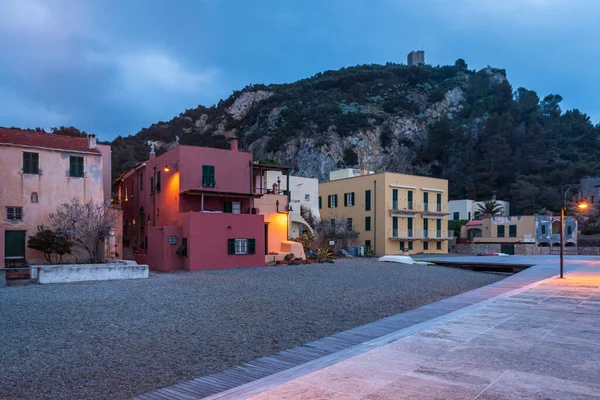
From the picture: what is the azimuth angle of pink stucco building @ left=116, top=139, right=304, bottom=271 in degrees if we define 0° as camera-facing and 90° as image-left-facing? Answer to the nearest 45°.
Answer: approximately 0°

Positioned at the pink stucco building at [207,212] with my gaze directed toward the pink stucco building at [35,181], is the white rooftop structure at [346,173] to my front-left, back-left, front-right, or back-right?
back-right

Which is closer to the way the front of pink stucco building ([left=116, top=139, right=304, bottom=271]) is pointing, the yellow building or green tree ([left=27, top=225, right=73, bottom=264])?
the green tree

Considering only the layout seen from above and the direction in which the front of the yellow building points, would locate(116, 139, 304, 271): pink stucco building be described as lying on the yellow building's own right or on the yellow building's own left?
on the yellow building's own right

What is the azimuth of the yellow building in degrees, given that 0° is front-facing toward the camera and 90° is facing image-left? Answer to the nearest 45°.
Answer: approximately 315°

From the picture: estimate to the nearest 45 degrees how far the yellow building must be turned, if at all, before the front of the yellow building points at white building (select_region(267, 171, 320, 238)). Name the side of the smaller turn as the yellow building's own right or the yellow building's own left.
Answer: approximately 90° to the yellow building's own right

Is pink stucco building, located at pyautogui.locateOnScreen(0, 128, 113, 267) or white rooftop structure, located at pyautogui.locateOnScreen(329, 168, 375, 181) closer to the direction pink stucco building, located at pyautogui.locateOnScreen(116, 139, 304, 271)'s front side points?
the pink stucco building

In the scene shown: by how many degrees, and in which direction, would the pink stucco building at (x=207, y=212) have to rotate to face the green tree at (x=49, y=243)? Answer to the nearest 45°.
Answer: approximately 45° to its right

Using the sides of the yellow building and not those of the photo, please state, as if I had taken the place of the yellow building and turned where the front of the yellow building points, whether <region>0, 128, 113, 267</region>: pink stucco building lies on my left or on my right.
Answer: on my right

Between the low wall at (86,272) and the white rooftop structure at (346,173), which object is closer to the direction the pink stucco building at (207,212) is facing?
the low wall

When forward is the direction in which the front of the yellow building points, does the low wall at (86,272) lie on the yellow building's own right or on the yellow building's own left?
on the yellow building's own right
